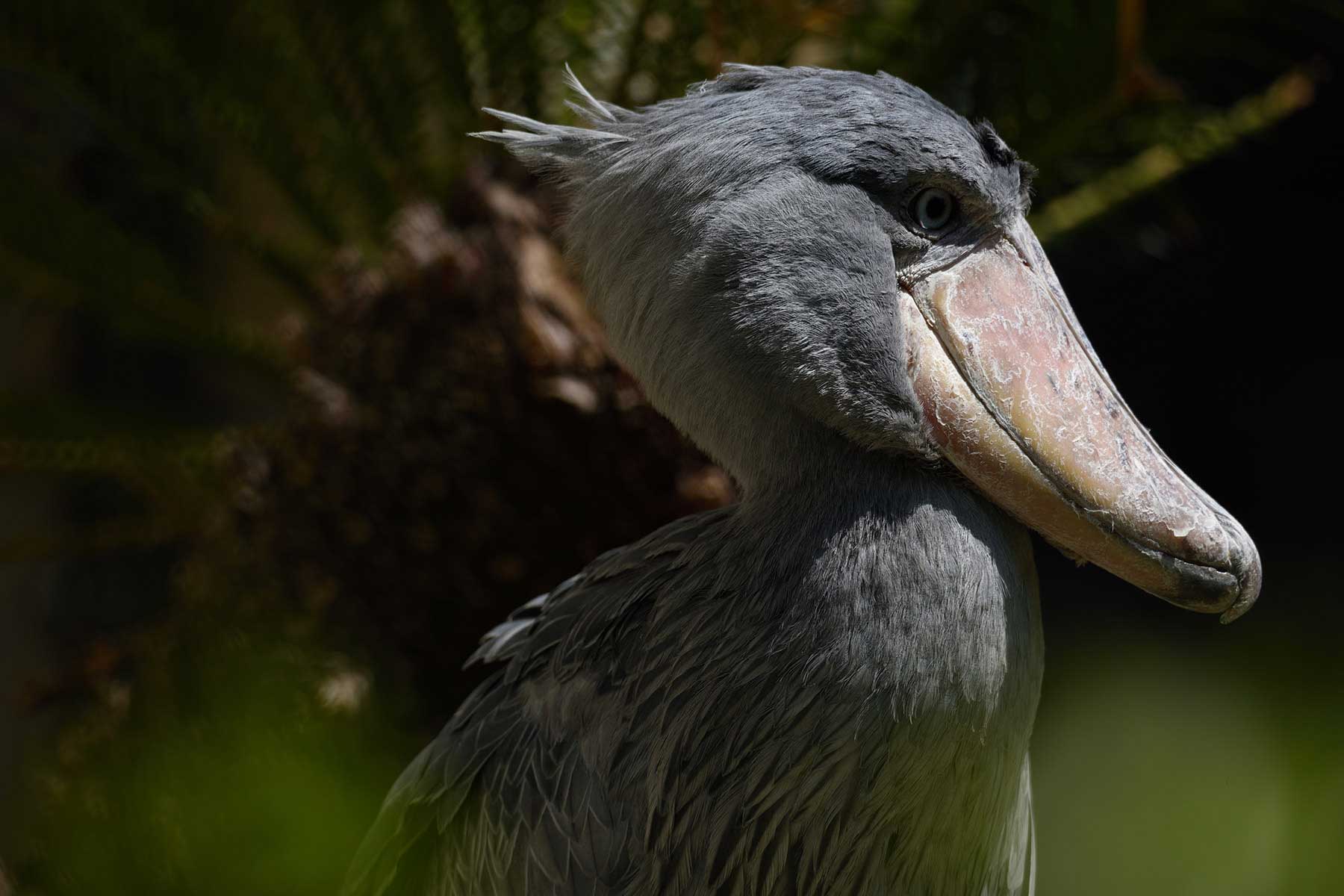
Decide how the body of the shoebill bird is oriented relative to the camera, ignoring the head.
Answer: to the viewer's right

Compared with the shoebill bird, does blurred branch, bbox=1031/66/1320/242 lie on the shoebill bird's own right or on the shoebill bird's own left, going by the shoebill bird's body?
on the shoebill bird's own left
